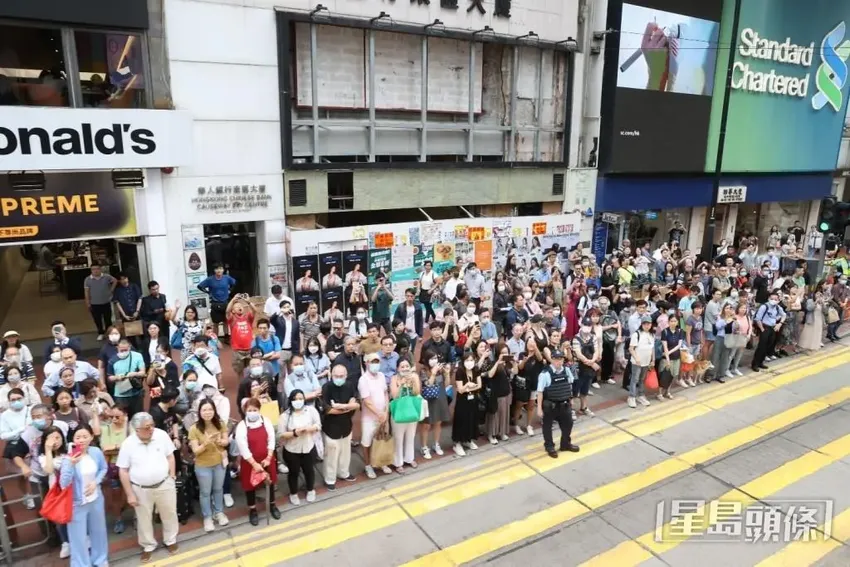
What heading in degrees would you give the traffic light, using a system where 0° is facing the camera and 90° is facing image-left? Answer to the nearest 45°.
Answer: approximately 45°

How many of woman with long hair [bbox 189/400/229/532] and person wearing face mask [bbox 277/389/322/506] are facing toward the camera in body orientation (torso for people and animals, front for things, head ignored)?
2

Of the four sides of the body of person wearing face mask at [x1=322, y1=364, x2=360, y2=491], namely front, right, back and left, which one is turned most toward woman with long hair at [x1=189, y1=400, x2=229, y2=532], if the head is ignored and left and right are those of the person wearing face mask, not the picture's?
right

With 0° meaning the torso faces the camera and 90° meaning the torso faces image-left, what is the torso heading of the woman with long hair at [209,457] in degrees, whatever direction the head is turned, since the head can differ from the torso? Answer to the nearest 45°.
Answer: approximately 0°

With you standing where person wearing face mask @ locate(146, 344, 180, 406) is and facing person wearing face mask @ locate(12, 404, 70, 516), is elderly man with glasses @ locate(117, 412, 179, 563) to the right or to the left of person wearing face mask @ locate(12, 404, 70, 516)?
left

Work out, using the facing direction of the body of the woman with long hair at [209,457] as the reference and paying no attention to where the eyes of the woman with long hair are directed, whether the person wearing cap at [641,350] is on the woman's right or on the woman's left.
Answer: on the woman's left

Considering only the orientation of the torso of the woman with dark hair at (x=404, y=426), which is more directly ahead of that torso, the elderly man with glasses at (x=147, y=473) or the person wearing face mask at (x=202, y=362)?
the elderly man with glasses

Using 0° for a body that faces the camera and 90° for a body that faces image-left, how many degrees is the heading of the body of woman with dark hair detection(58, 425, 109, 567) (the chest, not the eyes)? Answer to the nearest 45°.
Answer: approximately 0°

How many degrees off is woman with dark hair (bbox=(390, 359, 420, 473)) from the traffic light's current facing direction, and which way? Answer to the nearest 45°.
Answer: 0° — it already faces them

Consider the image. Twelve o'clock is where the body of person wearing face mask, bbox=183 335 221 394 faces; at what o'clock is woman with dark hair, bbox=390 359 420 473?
The woman with dark hair is roughly at 10 o'clock from the person wearing face mask.
